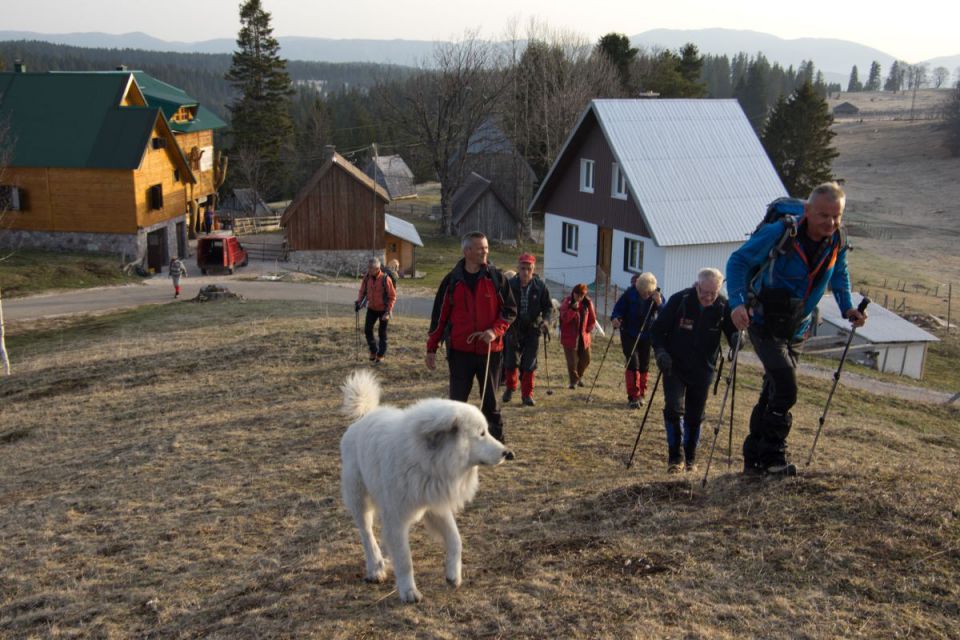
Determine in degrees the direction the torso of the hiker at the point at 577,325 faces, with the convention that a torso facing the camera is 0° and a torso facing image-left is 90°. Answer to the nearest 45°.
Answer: approximately 0°

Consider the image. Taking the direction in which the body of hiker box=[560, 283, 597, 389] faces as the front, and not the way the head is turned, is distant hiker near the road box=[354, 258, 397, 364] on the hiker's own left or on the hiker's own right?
on the hiker's own right

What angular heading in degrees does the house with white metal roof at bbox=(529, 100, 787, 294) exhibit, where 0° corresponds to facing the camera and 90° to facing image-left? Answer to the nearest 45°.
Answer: approximately 45°

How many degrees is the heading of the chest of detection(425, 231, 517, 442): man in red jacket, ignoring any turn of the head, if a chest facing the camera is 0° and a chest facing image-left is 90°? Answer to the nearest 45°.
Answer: approximately 0°

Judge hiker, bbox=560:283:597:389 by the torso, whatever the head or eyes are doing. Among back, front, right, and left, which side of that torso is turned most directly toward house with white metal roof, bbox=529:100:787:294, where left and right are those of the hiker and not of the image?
back

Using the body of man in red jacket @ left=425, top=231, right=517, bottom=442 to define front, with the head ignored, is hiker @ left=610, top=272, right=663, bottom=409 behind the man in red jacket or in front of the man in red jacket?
behind

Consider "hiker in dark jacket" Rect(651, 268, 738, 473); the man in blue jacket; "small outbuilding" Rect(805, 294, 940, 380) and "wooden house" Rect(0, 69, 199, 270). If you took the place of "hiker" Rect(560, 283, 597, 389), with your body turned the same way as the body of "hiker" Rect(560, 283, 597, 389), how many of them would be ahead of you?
2

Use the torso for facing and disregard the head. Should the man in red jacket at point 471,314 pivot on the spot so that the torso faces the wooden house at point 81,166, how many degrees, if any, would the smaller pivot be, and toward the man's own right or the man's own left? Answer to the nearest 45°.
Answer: approximately 135° to the man's own right
